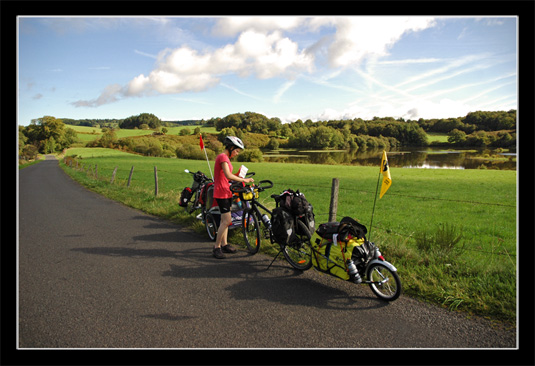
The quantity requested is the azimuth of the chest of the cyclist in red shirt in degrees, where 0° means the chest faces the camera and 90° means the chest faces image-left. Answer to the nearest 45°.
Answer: approximately 270°

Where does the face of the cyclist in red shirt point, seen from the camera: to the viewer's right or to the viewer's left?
to the viewer's right

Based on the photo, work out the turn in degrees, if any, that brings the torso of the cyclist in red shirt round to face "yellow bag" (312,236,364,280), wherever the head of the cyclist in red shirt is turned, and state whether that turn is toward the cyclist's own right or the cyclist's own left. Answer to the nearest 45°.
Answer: approximately 45° to the cyclist's own right

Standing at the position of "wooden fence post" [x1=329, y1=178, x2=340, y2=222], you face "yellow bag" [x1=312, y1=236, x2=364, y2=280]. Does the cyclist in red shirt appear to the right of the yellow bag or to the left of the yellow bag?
right

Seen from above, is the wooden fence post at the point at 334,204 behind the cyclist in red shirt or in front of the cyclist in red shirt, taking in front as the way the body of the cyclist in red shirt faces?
in front
